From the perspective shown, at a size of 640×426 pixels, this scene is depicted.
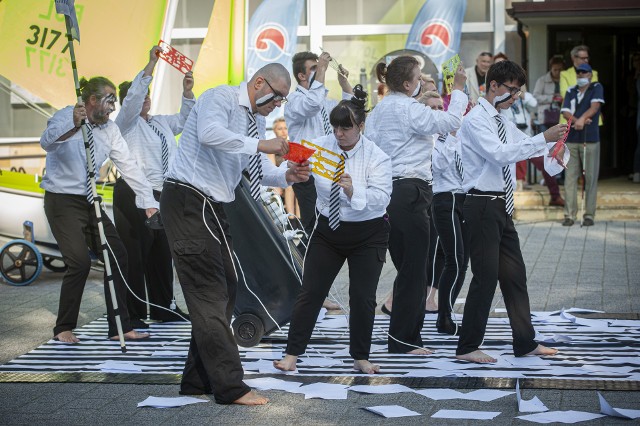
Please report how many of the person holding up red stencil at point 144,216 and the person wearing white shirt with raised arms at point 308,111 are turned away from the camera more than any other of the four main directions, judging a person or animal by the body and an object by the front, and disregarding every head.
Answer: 0

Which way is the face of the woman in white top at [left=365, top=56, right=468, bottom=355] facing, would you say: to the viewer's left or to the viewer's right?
to the viewer's right

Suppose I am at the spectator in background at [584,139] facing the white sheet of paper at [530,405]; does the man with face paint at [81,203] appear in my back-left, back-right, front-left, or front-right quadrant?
front-right

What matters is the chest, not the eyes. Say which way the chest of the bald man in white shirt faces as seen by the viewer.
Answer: to the viewer's right

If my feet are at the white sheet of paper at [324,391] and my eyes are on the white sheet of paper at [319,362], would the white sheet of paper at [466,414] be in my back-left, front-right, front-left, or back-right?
back-right

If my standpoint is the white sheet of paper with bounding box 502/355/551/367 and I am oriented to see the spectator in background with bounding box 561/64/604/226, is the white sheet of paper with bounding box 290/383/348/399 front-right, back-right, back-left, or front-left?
back-left

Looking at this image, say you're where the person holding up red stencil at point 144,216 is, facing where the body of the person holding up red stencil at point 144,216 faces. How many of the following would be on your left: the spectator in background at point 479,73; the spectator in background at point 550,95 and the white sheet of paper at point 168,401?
2

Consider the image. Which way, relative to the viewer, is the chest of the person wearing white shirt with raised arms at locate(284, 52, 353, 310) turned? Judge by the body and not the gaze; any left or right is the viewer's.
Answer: facing the viewer and to the right of the viewer

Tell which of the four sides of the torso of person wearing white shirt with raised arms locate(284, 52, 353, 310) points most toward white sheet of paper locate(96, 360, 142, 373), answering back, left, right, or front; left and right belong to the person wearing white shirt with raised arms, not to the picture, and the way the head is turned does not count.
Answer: right

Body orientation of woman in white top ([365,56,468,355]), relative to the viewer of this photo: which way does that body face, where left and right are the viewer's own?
facing away from the viewer and to the right of the viewer

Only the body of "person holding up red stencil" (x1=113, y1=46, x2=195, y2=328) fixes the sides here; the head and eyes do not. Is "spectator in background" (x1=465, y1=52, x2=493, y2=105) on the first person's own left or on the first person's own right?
on the first person's own left
